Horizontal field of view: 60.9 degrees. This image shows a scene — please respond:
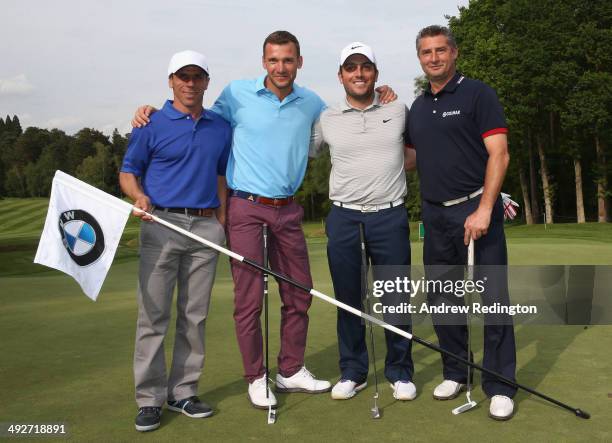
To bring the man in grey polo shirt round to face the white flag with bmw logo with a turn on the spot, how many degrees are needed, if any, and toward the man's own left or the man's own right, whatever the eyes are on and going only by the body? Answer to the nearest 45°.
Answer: approximately 90° to the man's own right

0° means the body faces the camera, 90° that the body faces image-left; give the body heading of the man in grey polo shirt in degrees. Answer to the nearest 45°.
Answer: approximately 0°

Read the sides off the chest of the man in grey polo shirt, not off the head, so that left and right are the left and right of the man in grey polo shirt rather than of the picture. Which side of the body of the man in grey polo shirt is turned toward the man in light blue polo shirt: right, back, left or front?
right

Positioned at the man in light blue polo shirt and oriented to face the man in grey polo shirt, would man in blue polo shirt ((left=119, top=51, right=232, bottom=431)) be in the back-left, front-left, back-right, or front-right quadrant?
back-right
